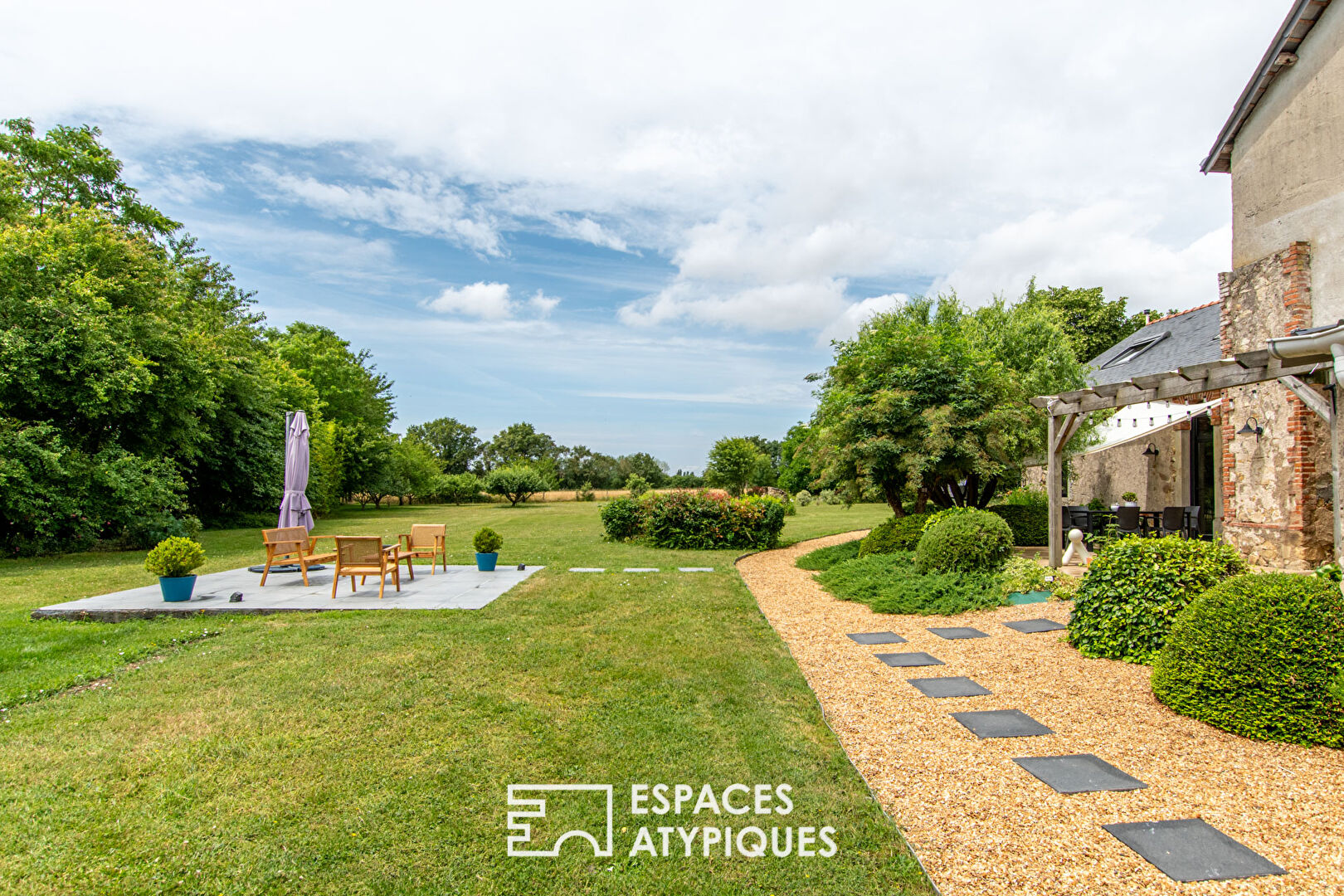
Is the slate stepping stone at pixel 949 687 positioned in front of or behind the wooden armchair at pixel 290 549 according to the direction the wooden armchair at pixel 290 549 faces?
in front

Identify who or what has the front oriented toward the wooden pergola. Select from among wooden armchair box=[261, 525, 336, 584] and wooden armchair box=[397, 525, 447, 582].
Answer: wooden armchair box=[261, 525, 336, 584]

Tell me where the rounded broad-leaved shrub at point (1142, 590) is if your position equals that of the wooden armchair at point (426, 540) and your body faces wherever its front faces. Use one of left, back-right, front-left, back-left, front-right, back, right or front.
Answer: left

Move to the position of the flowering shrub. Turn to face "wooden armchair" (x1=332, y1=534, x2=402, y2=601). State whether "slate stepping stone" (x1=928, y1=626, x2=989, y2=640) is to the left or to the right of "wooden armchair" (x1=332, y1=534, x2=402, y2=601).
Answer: left

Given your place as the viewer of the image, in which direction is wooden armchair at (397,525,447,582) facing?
facing the viewer and to the left of the viewer

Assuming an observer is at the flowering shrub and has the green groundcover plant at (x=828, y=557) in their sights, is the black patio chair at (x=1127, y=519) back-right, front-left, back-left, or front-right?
front-left

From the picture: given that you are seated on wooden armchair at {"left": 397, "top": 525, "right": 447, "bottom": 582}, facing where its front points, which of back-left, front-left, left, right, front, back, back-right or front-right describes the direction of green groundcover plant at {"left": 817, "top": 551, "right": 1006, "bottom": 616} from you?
left

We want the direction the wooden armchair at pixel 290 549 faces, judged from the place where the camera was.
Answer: facing the viewer and to the right of the viewer

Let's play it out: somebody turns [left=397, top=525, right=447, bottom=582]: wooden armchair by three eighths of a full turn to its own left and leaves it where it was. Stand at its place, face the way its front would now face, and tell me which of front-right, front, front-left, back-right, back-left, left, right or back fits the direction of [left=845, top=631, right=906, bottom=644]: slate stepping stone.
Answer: front-right

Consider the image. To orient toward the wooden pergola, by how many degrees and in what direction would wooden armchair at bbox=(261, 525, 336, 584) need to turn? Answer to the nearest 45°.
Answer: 0° — it already faces it

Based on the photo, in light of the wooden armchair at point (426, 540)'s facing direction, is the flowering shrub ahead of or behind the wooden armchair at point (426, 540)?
behind

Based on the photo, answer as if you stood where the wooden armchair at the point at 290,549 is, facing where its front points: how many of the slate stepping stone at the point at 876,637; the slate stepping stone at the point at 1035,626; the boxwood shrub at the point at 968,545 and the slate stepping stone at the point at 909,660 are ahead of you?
4

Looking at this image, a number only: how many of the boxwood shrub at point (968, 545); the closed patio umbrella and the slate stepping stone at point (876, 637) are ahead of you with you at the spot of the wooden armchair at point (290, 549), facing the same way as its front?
2

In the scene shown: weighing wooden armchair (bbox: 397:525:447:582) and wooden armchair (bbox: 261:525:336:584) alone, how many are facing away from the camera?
0
